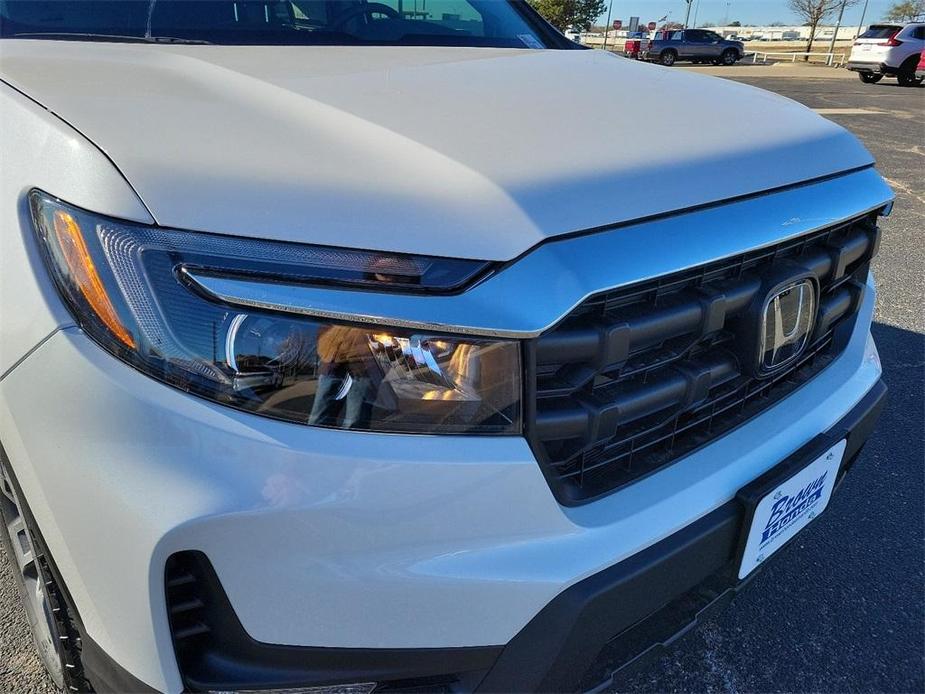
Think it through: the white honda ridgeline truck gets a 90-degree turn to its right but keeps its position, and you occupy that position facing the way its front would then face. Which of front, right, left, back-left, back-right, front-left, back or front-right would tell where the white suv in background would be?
back

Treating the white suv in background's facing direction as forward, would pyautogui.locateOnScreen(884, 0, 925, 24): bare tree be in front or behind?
in front

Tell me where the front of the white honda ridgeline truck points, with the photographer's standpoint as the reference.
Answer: facing the viewer and to the right of the viewer

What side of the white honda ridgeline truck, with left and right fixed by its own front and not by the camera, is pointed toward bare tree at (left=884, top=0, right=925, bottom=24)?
left

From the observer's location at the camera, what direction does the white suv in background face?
facing away from the viewer and to the right of the viewer

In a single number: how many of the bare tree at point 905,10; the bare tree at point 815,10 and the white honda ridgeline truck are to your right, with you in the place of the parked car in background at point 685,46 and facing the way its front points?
1

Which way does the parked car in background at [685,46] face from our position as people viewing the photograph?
facing to the right of the viewer

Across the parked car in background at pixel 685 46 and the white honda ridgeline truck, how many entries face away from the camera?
0

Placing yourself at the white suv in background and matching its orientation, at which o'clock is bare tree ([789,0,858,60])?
The bare tree is roughly at 10 o'clock from the white suv in background.

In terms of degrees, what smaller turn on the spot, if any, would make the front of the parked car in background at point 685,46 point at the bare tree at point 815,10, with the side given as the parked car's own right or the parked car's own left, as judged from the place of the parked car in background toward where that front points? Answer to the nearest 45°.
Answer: approximately 45° to the parked car's own left
